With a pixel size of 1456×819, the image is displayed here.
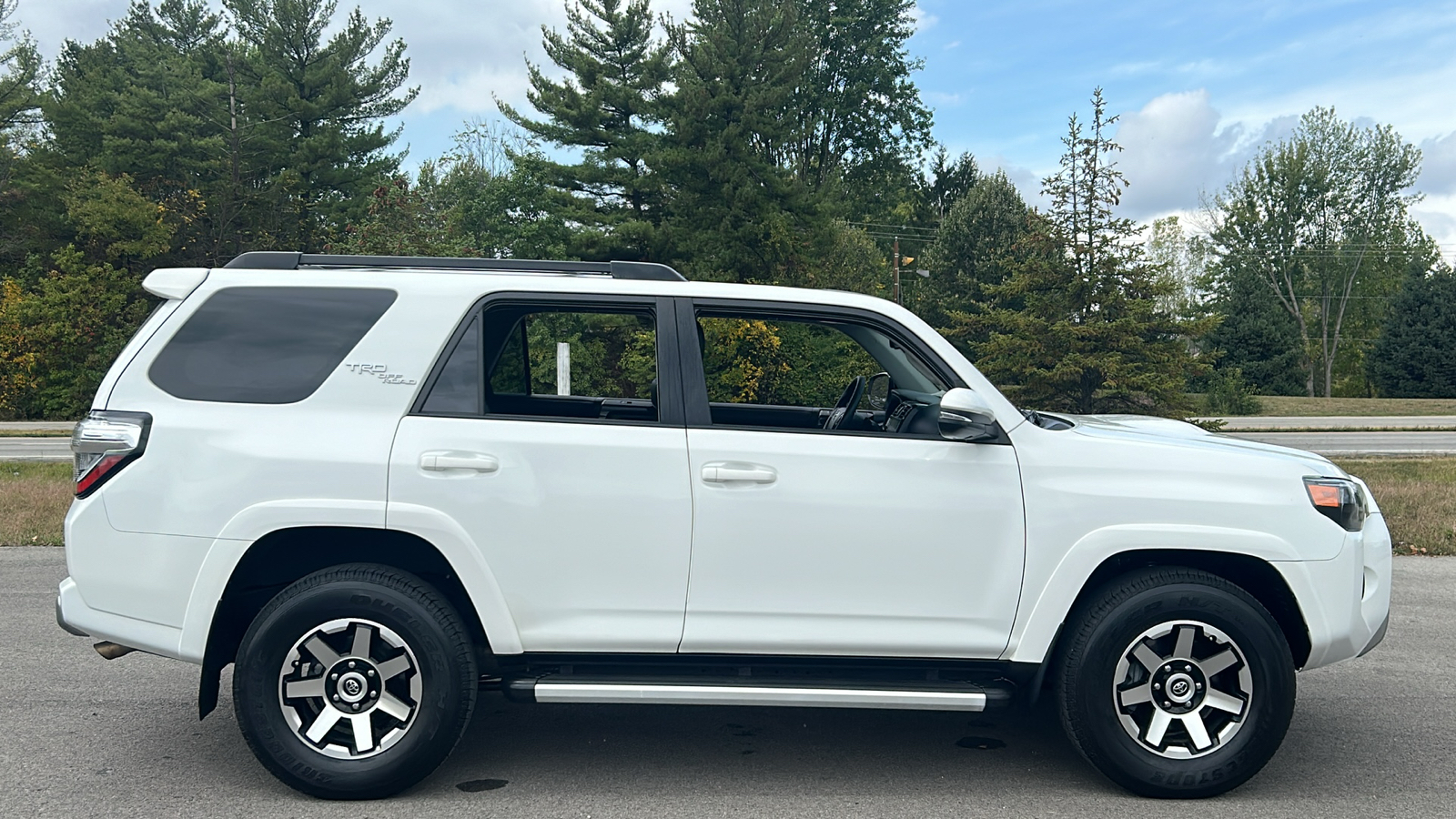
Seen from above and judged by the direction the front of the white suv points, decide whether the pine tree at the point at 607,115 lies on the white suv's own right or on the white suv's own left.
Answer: on the white suv's own left

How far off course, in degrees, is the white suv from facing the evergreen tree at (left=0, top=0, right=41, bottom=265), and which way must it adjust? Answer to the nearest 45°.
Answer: approximately 135° to its left

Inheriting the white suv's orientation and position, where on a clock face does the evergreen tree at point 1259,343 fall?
The evergreen tree is roughly at 10 o'clock from the white suv.

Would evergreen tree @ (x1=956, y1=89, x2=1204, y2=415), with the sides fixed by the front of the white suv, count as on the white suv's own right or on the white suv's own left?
on the white suv's own left

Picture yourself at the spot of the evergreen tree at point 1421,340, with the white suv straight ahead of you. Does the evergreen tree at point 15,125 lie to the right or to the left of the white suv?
right

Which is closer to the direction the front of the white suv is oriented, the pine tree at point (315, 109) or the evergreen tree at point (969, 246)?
the evergreen tree

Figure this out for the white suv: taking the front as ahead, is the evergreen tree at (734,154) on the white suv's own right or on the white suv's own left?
on the white suv's own left

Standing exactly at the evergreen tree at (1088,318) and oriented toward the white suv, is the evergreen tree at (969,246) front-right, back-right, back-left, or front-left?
back-right

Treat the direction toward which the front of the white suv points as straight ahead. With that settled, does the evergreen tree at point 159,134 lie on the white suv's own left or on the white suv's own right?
on the white suv's own left

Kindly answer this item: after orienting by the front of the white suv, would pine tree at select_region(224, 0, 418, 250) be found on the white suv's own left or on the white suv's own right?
on the white suv's own left

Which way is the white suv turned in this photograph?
to the viewer's right

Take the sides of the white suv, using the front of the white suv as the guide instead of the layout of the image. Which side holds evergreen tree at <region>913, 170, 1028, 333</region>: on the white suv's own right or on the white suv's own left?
on the white suv's own left
